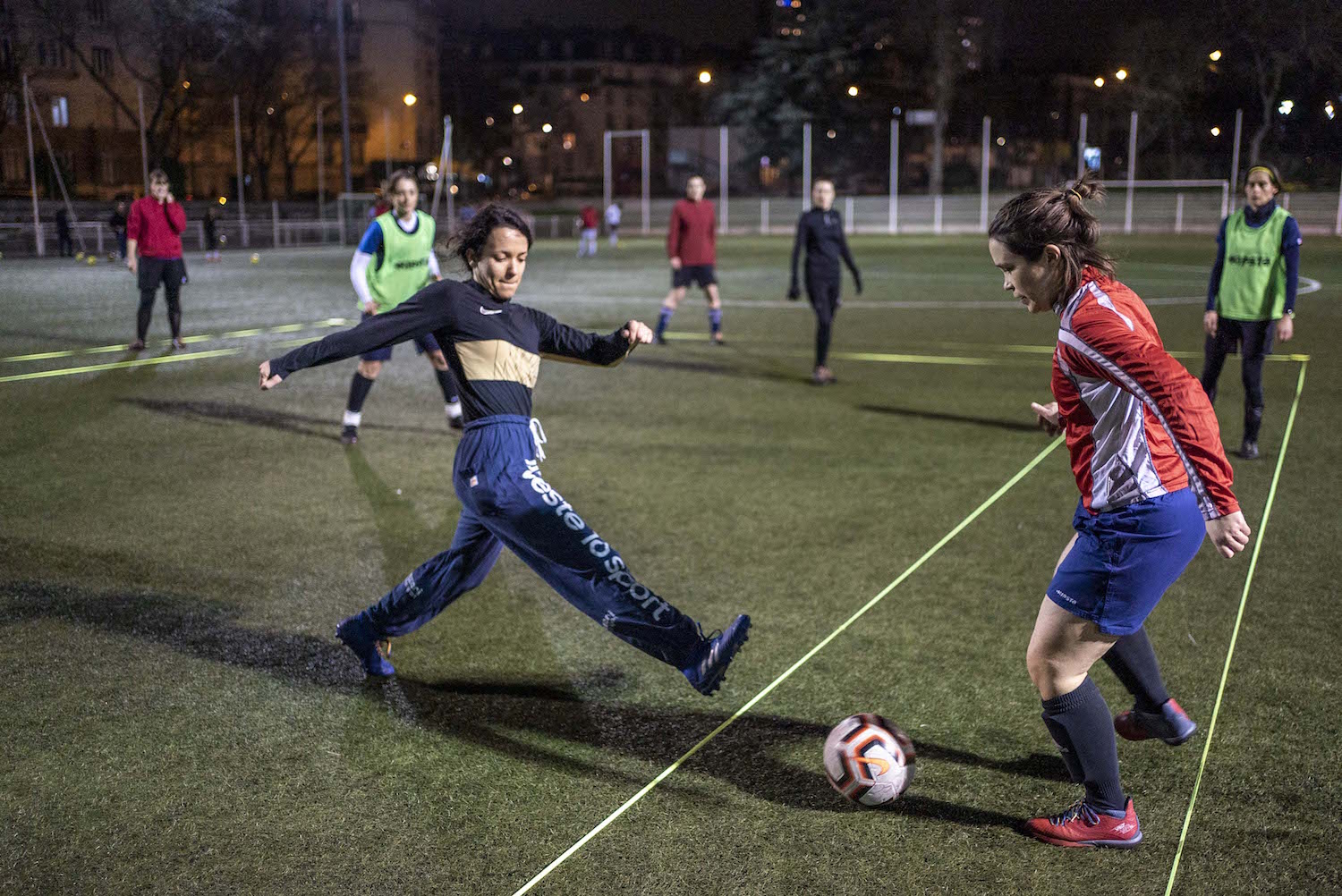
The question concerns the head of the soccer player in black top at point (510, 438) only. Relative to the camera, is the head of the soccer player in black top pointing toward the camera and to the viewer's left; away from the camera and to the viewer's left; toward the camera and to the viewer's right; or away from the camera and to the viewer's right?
toward the camera and to the viewer's right

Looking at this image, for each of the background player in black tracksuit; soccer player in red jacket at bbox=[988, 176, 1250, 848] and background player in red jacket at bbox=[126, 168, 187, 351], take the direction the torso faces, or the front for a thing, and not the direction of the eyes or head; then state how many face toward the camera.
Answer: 2

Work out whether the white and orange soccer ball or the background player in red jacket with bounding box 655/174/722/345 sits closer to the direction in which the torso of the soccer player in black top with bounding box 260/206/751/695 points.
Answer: the white and orange soccer ball

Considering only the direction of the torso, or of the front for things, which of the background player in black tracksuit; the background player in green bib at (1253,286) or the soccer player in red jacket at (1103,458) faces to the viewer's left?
the soccer player in red jacket

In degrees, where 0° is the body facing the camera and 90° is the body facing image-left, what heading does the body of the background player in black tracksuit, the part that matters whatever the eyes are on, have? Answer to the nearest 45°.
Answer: approximately 0°

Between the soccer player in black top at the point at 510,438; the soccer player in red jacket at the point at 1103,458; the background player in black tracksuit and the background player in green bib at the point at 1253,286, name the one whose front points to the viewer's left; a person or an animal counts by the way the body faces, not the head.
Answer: the soccer player in red jacket

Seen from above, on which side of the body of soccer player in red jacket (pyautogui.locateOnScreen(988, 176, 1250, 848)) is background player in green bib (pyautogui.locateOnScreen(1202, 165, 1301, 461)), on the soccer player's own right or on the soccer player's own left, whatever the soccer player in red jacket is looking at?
on the soccer player's own right

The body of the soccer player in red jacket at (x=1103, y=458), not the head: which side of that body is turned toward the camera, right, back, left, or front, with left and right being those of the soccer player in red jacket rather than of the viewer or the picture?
left

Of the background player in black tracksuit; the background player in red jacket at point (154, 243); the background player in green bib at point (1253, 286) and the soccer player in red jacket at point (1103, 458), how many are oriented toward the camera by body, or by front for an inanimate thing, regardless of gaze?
3
